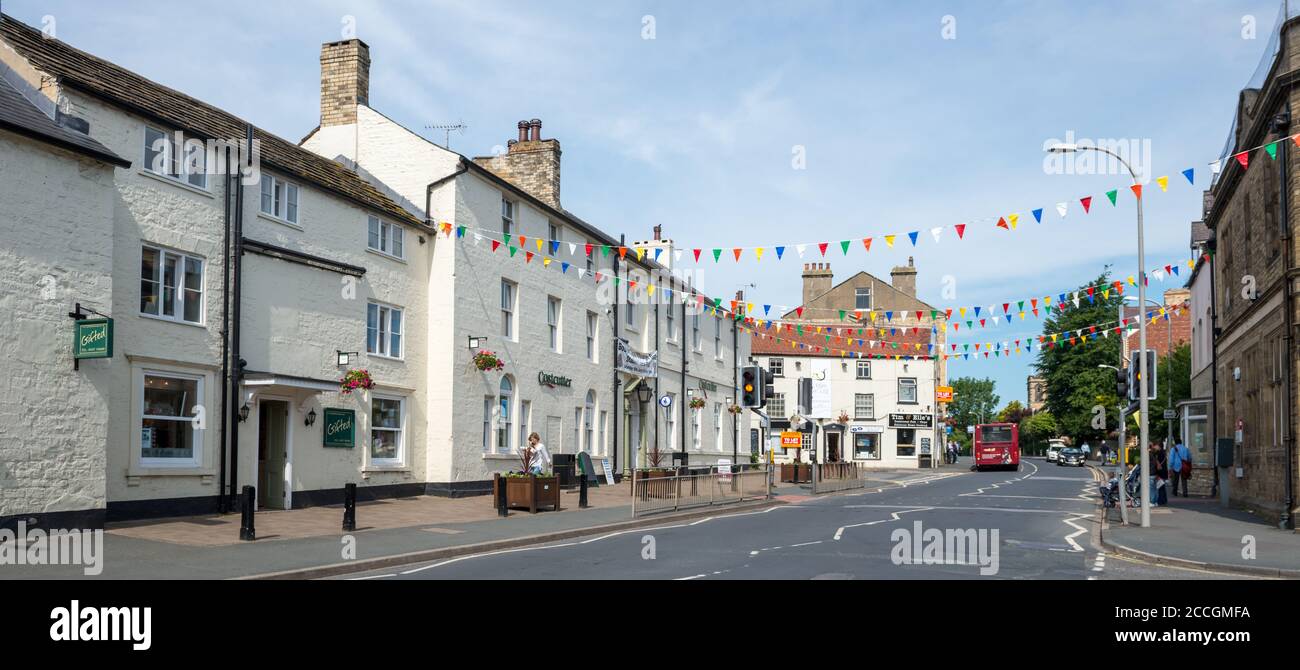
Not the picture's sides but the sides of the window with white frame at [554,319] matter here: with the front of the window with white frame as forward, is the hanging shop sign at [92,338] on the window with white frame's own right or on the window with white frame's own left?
on the window with white frame's own right

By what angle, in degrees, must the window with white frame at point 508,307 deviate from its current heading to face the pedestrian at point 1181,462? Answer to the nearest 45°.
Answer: approximately 45° to its left

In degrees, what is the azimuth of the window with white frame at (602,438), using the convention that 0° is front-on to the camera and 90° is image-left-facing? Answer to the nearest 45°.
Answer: approximately 315°
